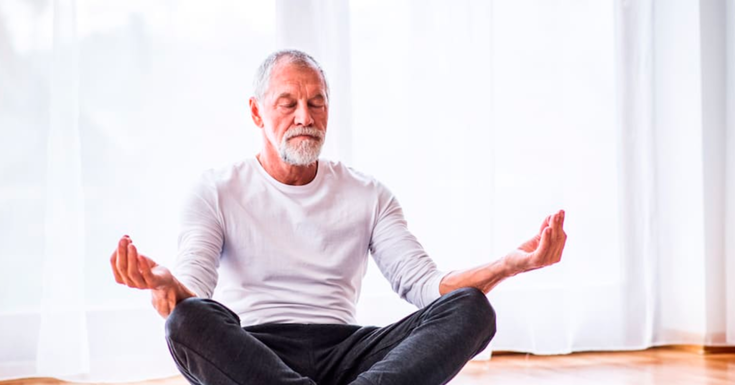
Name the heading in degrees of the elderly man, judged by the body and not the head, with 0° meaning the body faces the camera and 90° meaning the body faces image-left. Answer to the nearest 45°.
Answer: approximately 0°
